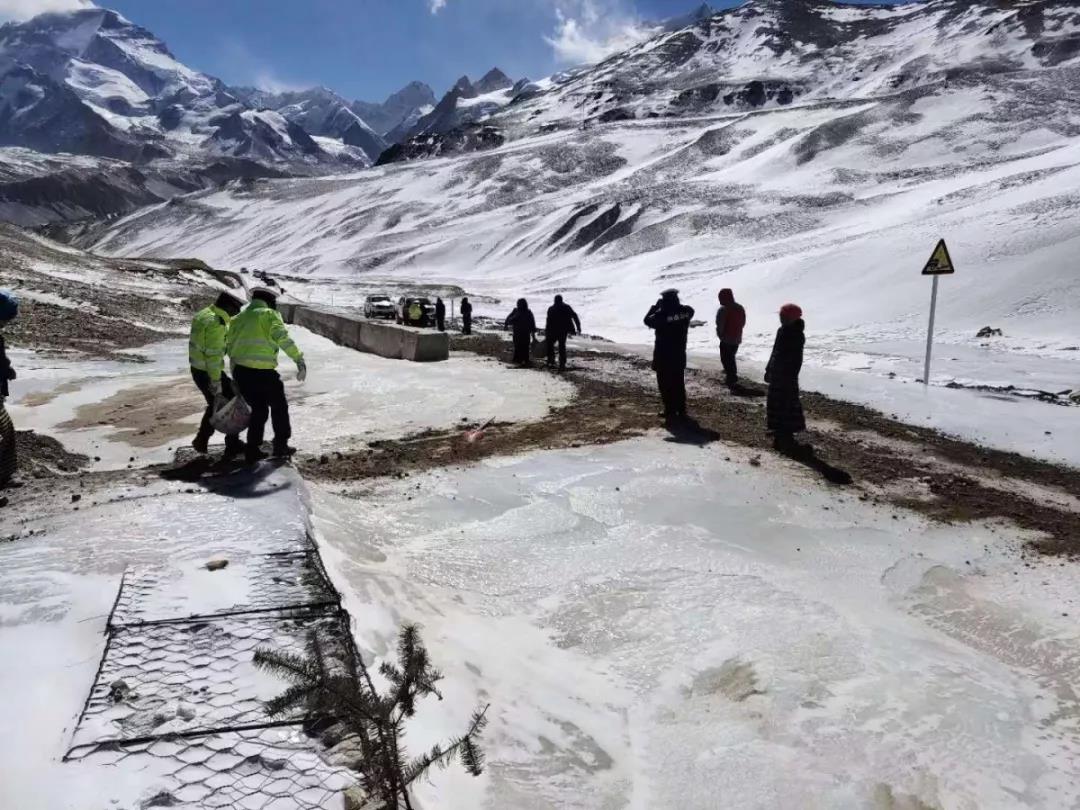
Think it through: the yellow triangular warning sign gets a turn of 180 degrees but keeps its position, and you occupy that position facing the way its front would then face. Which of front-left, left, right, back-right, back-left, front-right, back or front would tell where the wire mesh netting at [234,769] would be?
back

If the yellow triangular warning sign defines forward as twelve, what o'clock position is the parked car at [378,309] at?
The parked car is roughly at 4 o'clock from the yellow triangular warning sign.

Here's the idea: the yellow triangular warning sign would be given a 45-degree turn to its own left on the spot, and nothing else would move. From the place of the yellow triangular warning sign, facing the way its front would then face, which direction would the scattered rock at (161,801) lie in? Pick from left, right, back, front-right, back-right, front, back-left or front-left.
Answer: front-right

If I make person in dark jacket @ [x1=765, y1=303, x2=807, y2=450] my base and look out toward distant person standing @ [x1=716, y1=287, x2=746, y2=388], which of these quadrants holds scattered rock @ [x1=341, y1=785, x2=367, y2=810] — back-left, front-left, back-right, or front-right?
back-left

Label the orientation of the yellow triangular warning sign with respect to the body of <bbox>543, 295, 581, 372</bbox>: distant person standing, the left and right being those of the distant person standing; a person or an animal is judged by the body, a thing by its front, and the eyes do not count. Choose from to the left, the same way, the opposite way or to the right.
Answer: the opposite way

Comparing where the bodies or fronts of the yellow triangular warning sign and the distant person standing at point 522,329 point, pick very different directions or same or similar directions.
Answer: very different directions

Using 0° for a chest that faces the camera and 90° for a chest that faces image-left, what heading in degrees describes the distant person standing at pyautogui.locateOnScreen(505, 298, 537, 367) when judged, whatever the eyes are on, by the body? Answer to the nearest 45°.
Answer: approximately 180°

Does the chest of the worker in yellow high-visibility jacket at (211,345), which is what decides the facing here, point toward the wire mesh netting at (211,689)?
no

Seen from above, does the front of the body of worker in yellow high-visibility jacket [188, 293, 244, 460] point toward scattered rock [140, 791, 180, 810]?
no

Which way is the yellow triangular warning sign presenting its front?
toward the camera

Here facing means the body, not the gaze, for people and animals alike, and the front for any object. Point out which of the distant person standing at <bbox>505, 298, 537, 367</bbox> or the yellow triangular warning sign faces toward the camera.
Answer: the yellow triangular warning sign

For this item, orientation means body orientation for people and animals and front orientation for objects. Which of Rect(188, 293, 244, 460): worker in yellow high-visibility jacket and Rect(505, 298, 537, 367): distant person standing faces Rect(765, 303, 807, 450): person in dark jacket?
the worker in yellow high-visibility jacket

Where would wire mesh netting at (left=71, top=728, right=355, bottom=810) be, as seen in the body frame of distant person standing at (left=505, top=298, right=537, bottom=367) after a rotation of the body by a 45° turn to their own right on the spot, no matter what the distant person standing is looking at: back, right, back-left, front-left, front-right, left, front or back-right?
back-right

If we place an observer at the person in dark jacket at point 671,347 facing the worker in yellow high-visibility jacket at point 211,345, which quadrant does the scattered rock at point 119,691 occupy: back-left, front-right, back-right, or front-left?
front-left

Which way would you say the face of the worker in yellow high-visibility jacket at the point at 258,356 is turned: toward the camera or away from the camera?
away from the camera

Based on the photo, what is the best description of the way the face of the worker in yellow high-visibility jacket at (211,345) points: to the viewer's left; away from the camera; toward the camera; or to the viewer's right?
away from the camera
